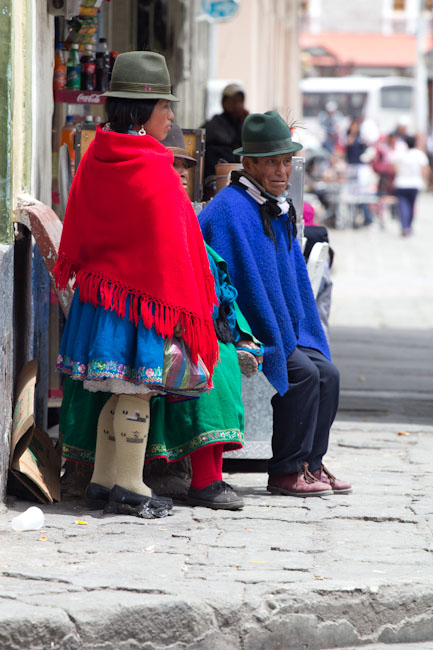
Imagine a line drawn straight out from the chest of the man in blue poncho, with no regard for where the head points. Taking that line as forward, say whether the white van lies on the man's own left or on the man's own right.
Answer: on the man's own left

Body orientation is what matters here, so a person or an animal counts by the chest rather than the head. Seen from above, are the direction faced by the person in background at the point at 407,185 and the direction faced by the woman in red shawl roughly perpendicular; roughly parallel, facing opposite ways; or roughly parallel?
roughly perpendicular

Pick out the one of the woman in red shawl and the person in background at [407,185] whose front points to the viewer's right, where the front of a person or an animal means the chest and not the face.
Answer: the woman in red shawl

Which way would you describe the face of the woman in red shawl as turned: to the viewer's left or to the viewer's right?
to the viewer's right

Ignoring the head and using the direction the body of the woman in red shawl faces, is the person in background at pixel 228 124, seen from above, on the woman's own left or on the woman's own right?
on the woman's own left

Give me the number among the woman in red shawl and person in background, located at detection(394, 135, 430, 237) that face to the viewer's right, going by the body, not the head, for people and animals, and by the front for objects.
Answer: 1

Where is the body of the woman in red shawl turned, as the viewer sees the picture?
to the viewer's right

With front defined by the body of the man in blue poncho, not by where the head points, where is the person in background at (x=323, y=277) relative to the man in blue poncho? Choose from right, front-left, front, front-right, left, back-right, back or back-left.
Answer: back-left

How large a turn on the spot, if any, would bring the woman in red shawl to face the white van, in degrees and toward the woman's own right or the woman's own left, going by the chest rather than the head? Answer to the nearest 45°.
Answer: approximately 90° to the woman's own left

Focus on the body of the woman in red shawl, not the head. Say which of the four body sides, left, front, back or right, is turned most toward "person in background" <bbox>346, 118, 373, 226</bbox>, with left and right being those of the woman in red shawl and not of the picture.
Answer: left

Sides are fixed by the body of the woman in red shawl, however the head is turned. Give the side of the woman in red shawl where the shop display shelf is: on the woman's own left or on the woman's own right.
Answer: on the woman's own left
